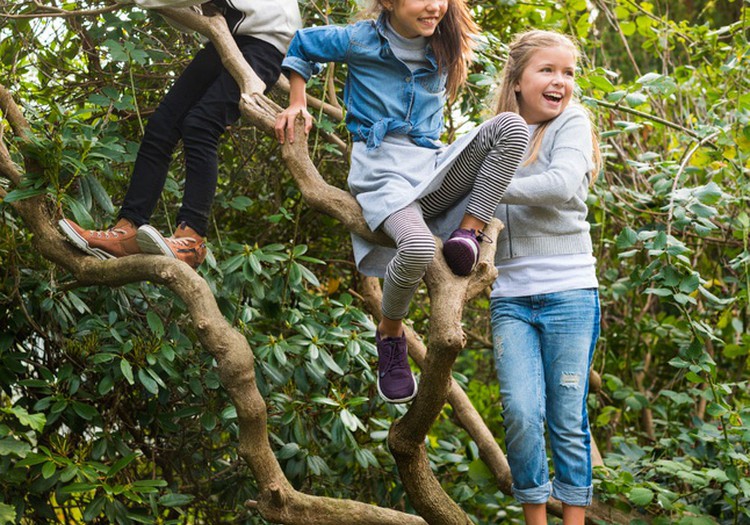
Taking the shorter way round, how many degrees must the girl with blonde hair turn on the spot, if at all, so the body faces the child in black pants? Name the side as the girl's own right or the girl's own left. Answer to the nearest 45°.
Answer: approximately 45° to the girl's own right

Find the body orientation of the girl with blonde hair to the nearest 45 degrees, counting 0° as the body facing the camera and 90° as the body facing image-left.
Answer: approximately 45°

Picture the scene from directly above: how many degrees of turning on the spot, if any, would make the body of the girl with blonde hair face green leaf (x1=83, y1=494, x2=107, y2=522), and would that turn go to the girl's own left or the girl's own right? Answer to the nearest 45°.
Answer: approximately 45° to the girl's own right

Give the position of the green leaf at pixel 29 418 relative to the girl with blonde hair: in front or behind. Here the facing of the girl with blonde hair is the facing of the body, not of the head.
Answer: in front

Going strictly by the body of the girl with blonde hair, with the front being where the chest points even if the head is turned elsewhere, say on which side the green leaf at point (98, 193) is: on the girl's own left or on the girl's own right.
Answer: on the girl's own right

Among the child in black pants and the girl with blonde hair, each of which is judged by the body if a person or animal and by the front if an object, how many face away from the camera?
0
